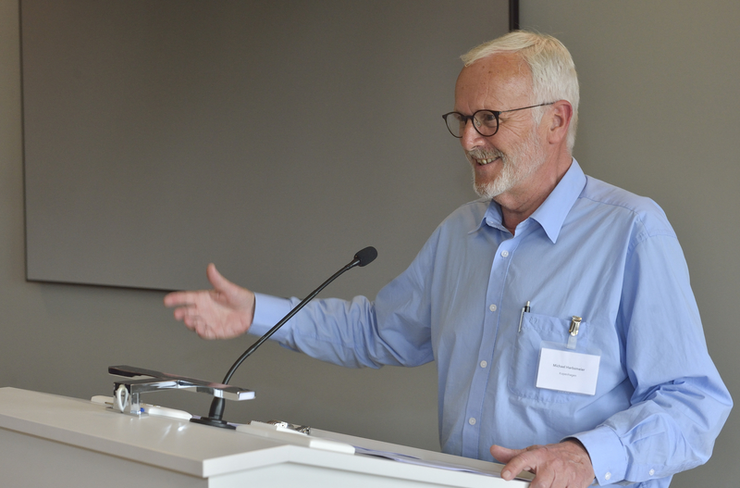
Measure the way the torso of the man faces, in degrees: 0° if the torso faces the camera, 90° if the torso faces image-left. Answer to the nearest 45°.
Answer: approximately 45°

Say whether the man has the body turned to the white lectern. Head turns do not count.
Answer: yes
